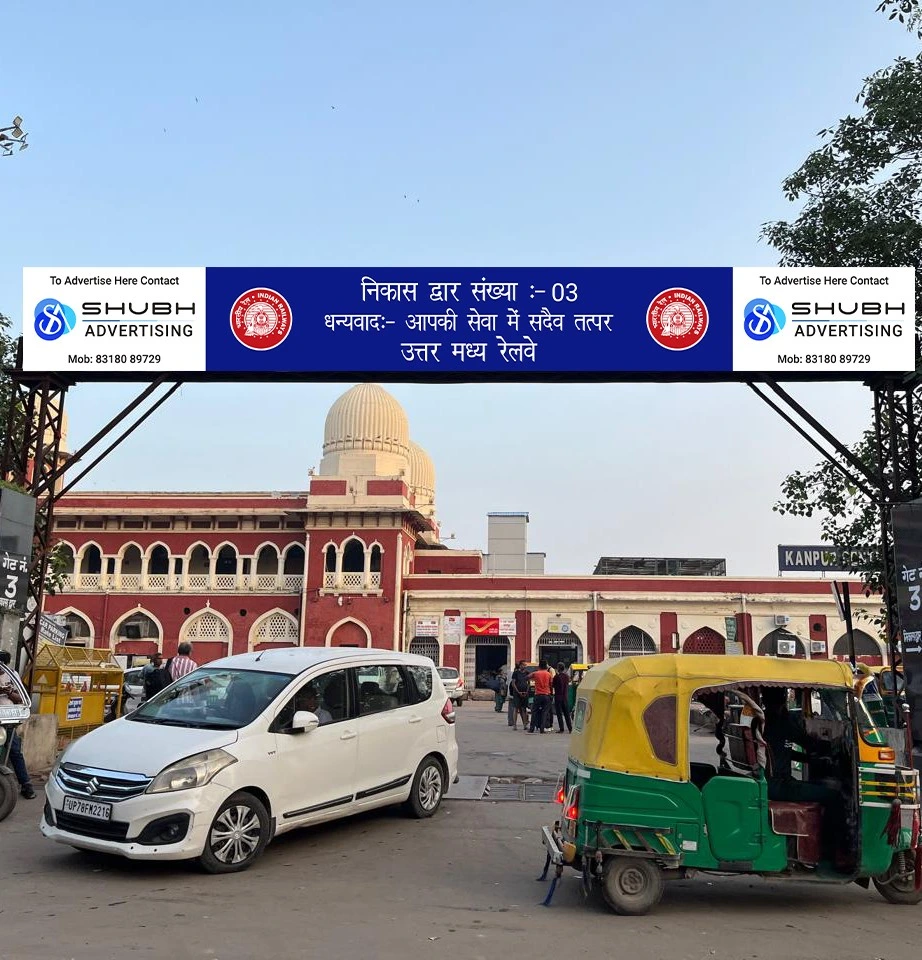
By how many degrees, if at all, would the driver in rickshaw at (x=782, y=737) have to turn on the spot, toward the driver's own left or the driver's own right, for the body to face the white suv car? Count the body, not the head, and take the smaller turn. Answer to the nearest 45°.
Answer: approximately 180°

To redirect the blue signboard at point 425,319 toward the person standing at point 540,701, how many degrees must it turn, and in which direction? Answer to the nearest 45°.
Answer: approximately 180°

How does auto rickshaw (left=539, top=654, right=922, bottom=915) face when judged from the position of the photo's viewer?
facing to the right of the viewer

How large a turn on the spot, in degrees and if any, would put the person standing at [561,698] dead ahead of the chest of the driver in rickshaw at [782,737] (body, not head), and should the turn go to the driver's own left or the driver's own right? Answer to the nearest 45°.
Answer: approximately 90° to the driver's own left

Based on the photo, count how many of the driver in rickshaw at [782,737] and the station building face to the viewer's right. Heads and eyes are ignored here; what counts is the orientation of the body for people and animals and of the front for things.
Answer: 1

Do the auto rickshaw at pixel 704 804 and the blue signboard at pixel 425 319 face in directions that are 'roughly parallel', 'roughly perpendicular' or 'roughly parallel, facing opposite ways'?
roughly perpendicular
